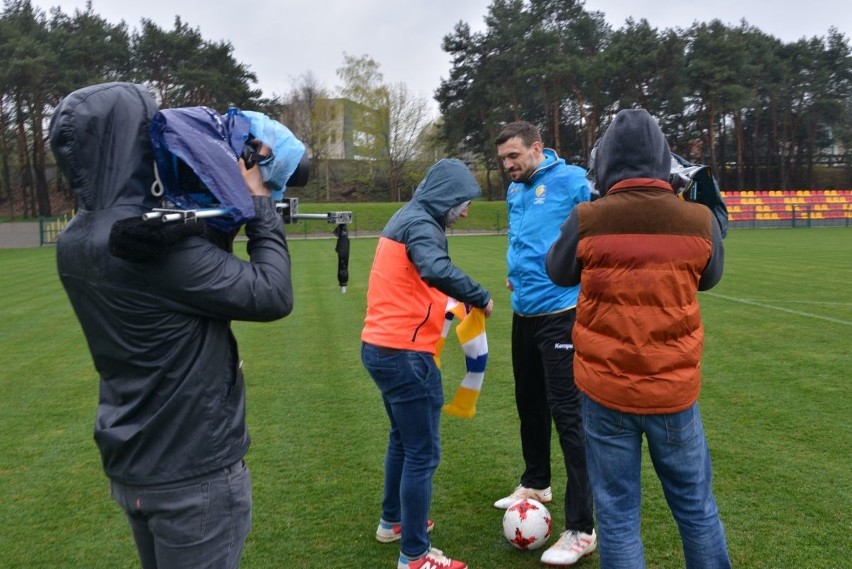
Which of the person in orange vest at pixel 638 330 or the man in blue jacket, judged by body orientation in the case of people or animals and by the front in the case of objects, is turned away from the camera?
the person in orange vest

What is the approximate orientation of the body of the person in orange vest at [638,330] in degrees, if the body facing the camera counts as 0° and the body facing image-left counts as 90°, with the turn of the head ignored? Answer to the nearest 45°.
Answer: approximately 180°

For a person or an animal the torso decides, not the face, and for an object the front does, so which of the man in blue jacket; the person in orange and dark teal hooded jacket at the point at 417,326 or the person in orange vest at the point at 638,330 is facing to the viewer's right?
the person in orange and dark teal hooded jacket at the point at 417,326

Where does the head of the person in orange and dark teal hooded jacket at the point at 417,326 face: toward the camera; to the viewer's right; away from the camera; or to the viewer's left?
to the viewer's right

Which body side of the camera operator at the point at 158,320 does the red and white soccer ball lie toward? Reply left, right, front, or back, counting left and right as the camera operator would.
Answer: front

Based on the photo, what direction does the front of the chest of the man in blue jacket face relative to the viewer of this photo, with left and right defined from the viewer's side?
facing the viewer and to the left of the viewer

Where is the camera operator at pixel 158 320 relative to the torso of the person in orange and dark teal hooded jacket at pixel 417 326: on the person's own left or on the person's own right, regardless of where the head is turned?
on the person's own right

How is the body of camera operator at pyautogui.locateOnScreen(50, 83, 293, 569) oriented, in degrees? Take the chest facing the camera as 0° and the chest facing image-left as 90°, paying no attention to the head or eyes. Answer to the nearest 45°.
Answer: approximately 225°

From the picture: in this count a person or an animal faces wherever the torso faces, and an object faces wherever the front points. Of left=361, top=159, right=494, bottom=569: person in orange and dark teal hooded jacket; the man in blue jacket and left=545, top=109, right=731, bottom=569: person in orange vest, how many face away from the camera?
1

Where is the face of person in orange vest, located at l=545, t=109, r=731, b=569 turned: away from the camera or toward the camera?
away from the camera

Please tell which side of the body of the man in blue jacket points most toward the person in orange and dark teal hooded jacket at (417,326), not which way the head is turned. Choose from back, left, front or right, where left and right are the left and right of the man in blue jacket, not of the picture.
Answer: front

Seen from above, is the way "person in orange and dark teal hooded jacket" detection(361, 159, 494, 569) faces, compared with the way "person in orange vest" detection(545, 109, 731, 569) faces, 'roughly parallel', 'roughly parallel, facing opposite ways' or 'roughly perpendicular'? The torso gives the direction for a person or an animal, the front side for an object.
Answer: roughly perpendicular

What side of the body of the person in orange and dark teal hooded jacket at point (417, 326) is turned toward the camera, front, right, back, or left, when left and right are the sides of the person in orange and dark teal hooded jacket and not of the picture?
right

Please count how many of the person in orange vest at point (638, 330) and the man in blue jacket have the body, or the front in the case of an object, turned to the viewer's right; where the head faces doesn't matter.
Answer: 0

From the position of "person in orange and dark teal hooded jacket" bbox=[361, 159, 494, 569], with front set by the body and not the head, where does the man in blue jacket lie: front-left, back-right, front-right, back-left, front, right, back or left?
front-left

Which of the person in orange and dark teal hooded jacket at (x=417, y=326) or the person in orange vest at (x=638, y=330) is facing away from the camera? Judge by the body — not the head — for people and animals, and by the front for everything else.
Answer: the person in orange vest at (x=638, y=330)
